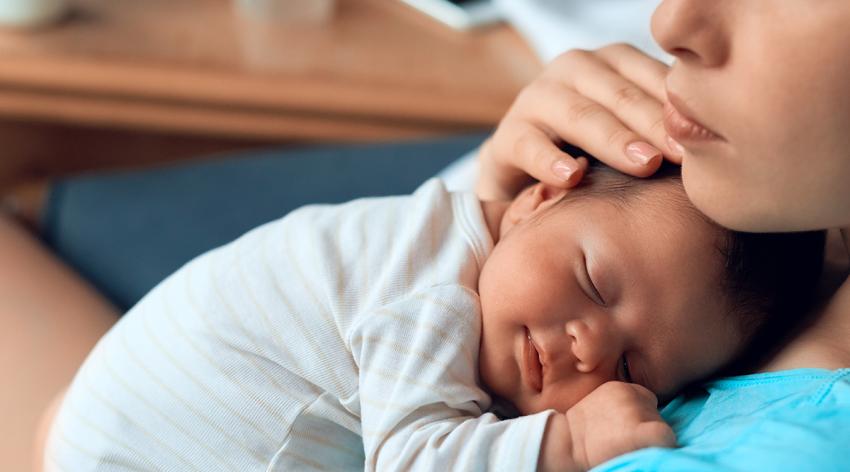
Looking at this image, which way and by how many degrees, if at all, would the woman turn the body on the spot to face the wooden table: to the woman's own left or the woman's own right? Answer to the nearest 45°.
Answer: approximately 90° to the woman's own right

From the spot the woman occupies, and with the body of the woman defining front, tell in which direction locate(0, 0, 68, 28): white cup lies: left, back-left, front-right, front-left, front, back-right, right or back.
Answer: right

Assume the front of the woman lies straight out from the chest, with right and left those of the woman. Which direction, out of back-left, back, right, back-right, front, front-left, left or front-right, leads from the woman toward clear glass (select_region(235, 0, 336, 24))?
right

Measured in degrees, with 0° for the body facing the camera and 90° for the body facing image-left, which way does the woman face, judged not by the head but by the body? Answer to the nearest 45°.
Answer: approximately 45°
